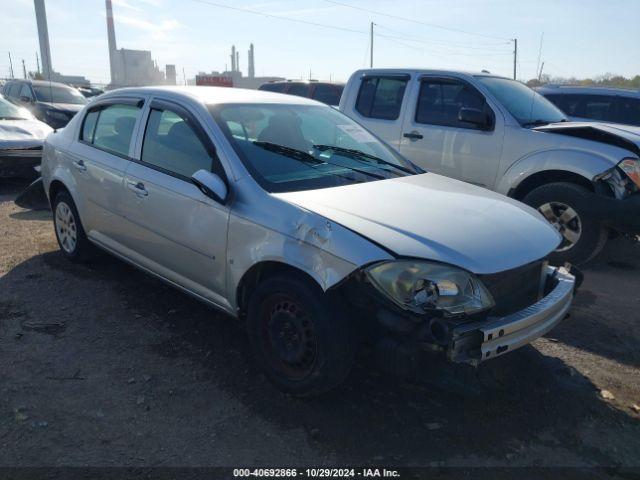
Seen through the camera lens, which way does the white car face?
facing the viewer and to the right of the viewer

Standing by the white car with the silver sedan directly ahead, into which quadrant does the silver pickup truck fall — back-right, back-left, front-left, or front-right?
front-left

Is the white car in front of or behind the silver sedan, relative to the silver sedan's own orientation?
behind

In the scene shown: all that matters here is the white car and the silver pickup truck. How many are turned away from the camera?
0

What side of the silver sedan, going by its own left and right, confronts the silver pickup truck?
left

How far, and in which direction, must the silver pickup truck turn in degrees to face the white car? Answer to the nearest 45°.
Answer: approximately 135° to its right

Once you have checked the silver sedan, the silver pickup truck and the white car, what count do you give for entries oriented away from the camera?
0

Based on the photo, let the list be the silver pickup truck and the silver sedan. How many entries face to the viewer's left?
0

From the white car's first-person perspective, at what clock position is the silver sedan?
The silver sedan is roughly at 1 o'clock from the white car.

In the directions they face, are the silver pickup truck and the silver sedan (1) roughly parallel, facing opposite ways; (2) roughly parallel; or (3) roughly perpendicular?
roughly parallel
